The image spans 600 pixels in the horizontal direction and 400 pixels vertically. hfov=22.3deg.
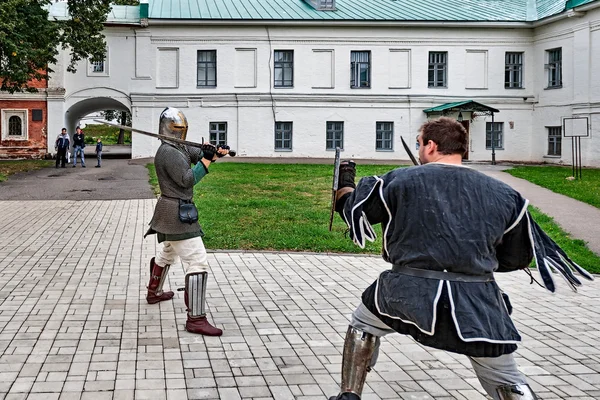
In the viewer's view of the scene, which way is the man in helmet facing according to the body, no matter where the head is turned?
to the viewer's right

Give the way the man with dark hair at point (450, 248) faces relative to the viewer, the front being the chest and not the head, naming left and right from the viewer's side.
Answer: facing away from the viewer and to the left of the viewer

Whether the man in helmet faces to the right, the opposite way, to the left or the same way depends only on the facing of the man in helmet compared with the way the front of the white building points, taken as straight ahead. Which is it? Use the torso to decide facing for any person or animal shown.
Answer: to the left

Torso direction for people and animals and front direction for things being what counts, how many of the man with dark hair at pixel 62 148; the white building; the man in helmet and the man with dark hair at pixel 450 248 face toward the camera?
2

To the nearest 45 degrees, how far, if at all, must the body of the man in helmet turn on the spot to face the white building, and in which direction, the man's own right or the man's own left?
approximately 90° to the man's own left

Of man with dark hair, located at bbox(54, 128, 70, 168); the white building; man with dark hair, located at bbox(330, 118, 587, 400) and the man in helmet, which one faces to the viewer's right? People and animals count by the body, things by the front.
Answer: the man in helmet

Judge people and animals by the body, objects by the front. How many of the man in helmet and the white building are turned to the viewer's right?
1

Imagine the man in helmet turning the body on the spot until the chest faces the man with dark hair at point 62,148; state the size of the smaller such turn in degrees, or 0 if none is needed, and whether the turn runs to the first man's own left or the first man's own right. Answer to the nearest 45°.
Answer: approximately 90° to the first man's own left

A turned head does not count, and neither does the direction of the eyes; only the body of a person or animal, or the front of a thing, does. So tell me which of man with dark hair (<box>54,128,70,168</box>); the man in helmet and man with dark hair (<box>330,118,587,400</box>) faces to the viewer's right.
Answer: the man in helmet

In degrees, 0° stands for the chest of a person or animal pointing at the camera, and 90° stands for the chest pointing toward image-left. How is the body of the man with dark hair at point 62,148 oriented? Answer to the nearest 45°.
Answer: approximately 0°
